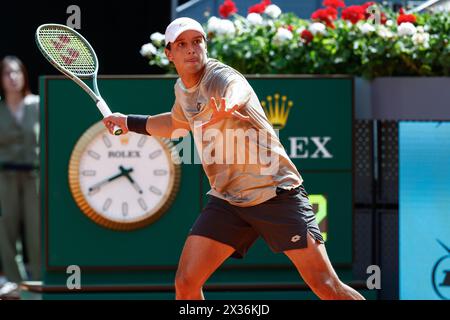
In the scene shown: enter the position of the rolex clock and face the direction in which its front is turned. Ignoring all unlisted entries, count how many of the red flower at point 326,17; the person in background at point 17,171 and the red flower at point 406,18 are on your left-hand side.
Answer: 2

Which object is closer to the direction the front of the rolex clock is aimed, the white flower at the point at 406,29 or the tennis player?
the tennis player

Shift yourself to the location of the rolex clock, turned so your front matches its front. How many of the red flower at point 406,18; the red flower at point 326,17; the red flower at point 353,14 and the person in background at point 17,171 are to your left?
3

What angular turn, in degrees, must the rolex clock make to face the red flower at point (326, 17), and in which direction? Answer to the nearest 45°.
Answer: approximately 90° to its left

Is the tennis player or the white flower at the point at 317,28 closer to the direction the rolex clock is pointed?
the tennis player

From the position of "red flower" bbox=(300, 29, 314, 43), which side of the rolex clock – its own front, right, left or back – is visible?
left

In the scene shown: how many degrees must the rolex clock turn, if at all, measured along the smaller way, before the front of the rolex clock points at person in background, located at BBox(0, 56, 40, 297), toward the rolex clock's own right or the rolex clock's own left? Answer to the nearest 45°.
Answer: approximately 135° to the rolex clock's own right

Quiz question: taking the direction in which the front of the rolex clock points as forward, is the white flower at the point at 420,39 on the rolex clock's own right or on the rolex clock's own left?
on the rolex clock's own left

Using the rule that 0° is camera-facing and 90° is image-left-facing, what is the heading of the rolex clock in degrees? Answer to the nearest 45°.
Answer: approximately 0°

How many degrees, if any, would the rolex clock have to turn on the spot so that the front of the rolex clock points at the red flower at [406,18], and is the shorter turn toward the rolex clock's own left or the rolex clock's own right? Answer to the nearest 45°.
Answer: approximately 90° to the rolex clock's own left

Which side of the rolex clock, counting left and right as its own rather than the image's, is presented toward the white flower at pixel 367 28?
left

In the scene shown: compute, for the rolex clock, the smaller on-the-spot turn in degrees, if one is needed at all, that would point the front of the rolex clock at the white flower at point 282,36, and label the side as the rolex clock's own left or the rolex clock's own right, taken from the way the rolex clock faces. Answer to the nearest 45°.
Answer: approximately 90° to the rolex clock's own left
